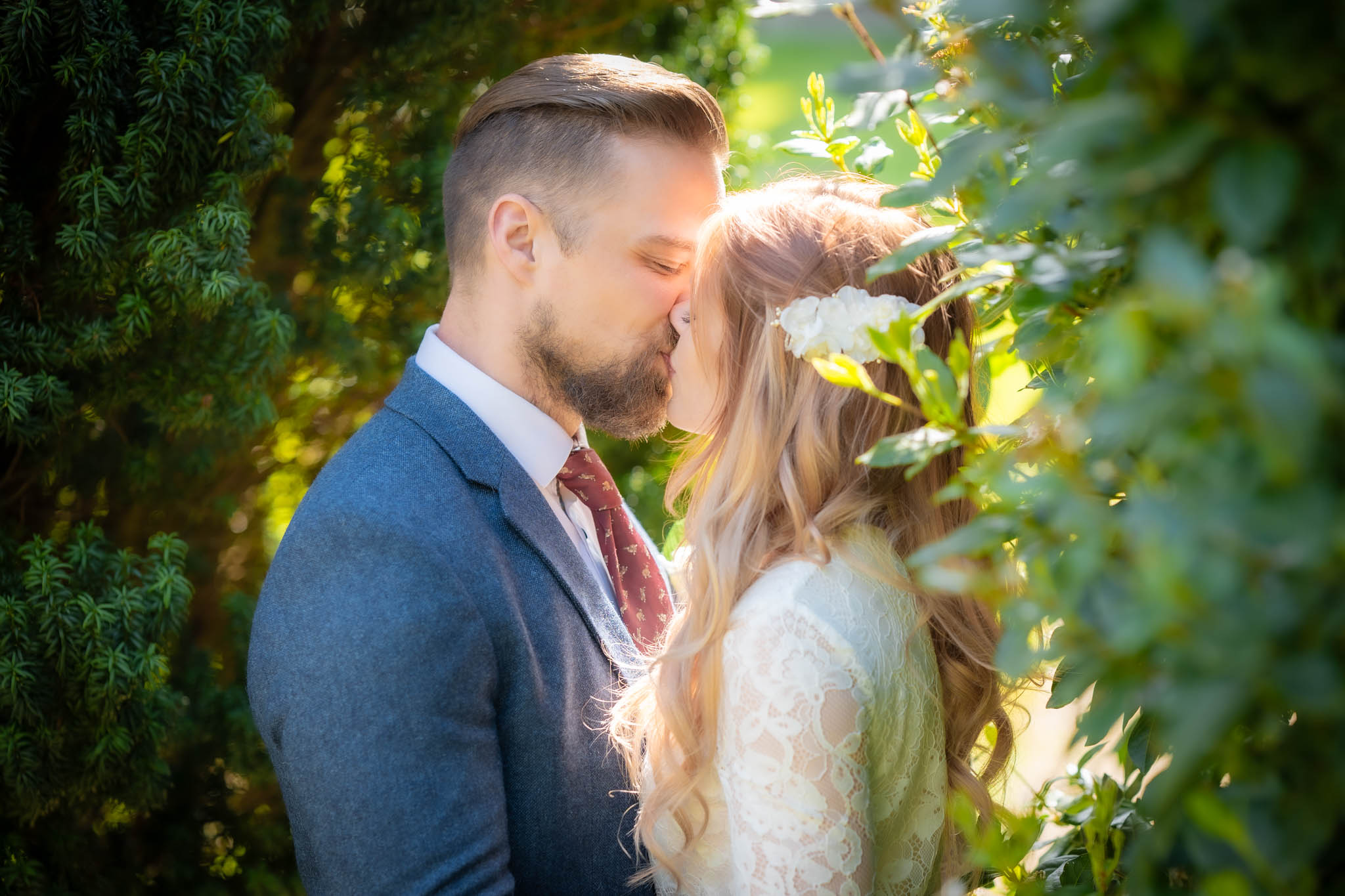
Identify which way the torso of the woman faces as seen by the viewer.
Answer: to the viewer's left

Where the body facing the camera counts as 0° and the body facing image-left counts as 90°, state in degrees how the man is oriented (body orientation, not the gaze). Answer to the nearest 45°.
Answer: approximately 270°

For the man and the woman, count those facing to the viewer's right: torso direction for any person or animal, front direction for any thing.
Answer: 1

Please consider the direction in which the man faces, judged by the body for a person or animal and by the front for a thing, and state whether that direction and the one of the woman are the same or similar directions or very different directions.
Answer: very different directions
